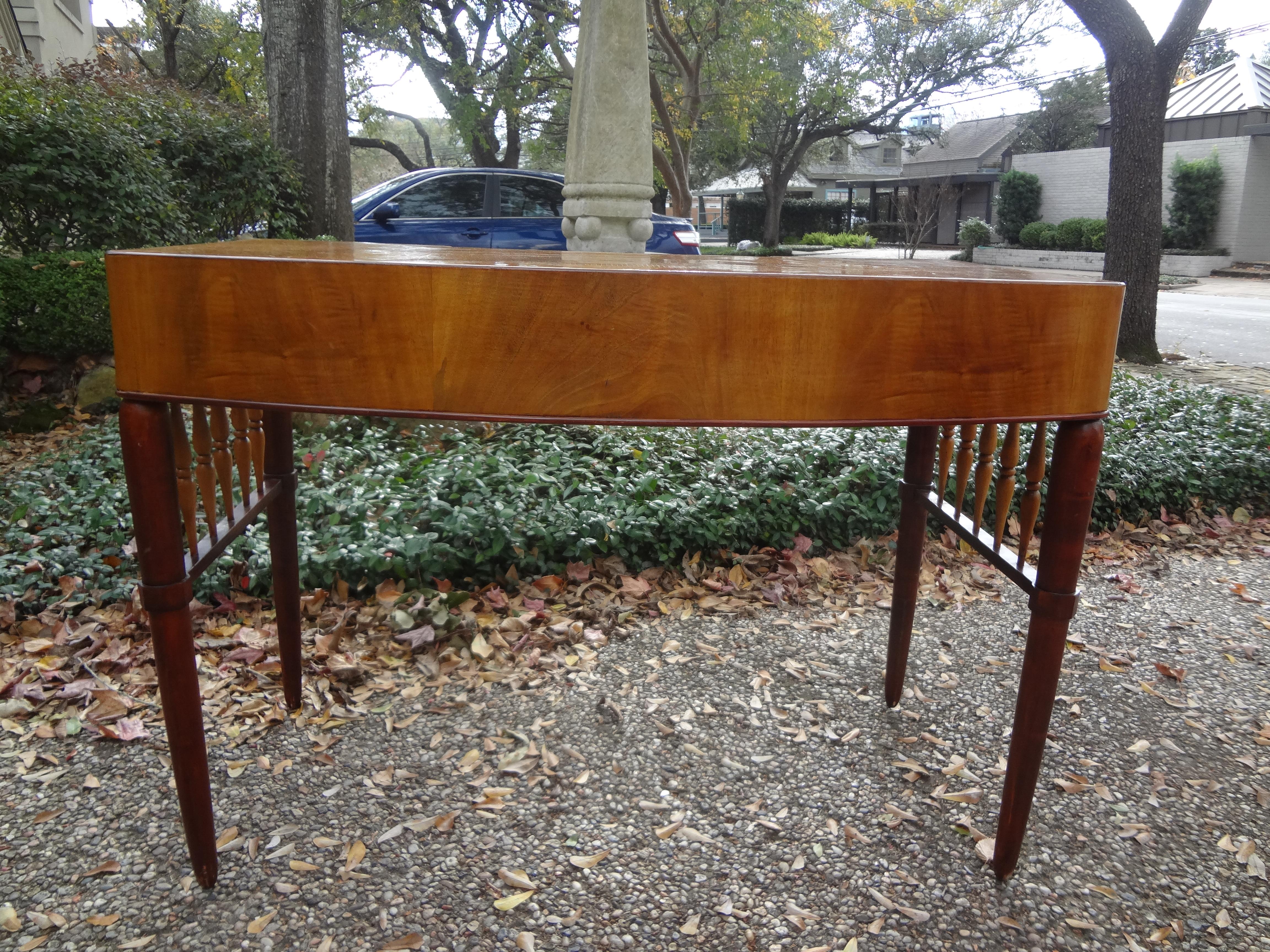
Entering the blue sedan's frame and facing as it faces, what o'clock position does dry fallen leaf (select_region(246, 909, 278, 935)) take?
The dry fallen leaf is roughly at 9 o'clock from the blue sedan.

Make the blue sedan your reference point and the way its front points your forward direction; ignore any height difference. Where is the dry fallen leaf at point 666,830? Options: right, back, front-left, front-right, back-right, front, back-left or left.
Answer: left

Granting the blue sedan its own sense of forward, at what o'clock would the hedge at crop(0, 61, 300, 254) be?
The hedge is roughly at 10 o'clock from the blue sedan.

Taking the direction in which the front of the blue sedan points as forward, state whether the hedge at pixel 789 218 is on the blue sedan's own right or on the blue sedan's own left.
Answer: on the blue sedan's own right

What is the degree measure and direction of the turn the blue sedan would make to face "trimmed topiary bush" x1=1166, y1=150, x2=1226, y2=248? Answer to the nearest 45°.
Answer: approximately 135° to its right

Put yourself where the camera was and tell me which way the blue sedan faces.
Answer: facing to the left of the viewer

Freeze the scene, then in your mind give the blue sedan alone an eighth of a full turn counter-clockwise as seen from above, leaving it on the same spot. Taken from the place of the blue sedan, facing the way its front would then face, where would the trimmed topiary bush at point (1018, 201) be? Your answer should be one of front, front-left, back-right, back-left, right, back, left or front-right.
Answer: back

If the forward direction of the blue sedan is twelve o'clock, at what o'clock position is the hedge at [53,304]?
The hedge is roughly at 10 o'clock from the blue sedan.

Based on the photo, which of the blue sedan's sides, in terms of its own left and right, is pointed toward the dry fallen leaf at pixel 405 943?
left

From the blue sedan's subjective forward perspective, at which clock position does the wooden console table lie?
The wooden console table is roughly at 9 o'clock from the blue sedan.

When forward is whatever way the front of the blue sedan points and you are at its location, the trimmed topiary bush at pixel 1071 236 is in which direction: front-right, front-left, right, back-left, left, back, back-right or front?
back-right

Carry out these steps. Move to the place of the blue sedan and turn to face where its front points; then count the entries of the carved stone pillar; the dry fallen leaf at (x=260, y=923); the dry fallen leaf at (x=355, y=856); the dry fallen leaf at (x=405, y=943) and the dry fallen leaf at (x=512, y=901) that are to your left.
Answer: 5

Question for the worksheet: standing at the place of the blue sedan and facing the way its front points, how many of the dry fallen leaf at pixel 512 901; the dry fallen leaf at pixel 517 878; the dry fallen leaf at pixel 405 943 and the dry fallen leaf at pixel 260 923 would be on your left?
4

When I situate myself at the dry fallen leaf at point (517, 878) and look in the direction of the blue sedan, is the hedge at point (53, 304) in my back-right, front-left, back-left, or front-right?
front-left
